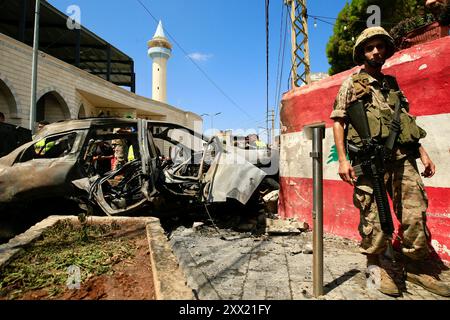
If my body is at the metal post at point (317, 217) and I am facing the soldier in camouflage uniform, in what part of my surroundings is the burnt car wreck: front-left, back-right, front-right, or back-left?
back-left

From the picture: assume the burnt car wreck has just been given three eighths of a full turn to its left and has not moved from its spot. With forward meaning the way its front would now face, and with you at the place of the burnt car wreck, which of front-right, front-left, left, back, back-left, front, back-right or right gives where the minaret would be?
front-right

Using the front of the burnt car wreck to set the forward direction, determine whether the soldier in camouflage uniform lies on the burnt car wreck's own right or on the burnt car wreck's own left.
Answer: on the burnt car wreck's own right

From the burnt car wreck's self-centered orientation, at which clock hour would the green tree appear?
The green tree is roughly at 11 o'clock from the burnt car wreck.

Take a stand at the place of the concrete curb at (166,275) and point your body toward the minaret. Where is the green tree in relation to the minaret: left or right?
right

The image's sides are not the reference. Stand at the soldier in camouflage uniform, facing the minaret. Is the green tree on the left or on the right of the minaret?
right

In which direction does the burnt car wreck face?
to the viewer's right

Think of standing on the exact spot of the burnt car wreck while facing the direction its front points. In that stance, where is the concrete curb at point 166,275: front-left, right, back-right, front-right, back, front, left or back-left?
right
